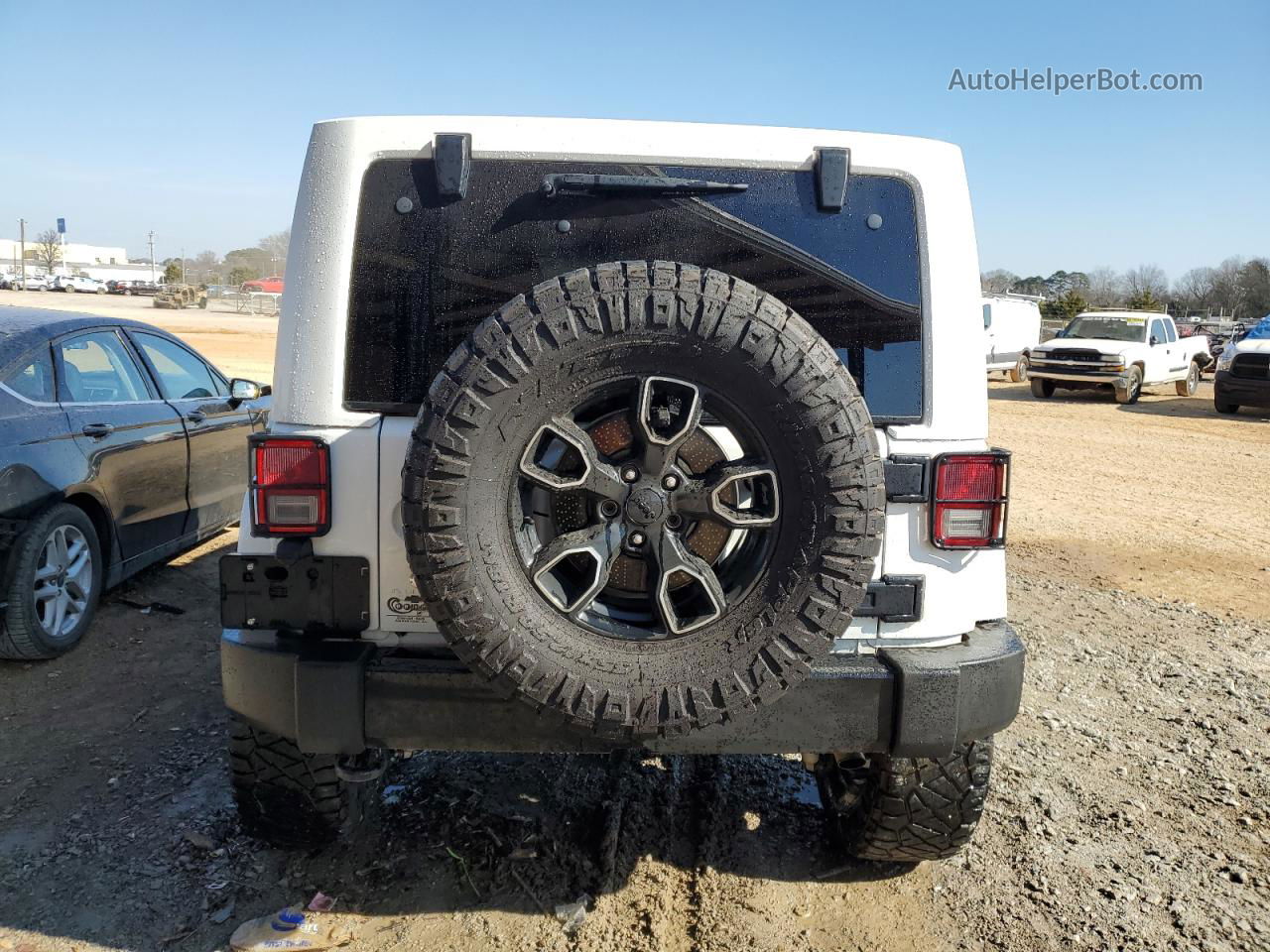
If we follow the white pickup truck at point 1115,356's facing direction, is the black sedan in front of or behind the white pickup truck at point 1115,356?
in front

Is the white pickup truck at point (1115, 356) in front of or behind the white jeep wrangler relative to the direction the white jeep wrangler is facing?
in front

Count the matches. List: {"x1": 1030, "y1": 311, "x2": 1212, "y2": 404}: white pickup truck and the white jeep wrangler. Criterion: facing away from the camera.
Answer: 1

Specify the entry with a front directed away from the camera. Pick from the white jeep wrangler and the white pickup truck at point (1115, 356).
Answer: the white jeep wrangler

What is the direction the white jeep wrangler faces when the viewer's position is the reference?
facing away from the viewer

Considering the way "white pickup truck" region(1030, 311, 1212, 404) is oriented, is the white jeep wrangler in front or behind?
in front

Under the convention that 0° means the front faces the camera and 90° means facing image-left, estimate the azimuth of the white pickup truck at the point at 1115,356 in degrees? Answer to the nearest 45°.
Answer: approximately 45°

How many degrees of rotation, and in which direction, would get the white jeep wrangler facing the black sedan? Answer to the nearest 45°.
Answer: approximately 45° to its left
